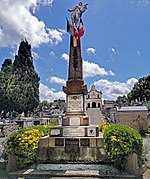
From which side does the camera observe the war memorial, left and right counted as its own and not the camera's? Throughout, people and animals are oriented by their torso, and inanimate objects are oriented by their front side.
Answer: front

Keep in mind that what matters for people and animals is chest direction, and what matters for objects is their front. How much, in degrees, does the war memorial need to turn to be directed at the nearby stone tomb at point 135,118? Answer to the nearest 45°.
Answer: approximately 135° to its left

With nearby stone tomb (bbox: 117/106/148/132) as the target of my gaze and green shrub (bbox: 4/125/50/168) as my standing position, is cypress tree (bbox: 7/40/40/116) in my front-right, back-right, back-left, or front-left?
front-left

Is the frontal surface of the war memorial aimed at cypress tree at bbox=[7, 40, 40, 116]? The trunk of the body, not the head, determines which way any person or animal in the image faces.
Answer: no

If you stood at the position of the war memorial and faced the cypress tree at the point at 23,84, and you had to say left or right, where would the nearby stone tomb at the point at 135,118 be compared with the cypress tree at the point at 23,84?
right

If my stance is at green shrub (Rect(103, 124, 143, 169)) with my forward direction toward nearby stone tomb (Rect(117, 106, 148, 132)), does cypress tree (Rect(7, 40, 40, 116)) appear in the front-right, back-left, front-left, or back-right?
front-left
